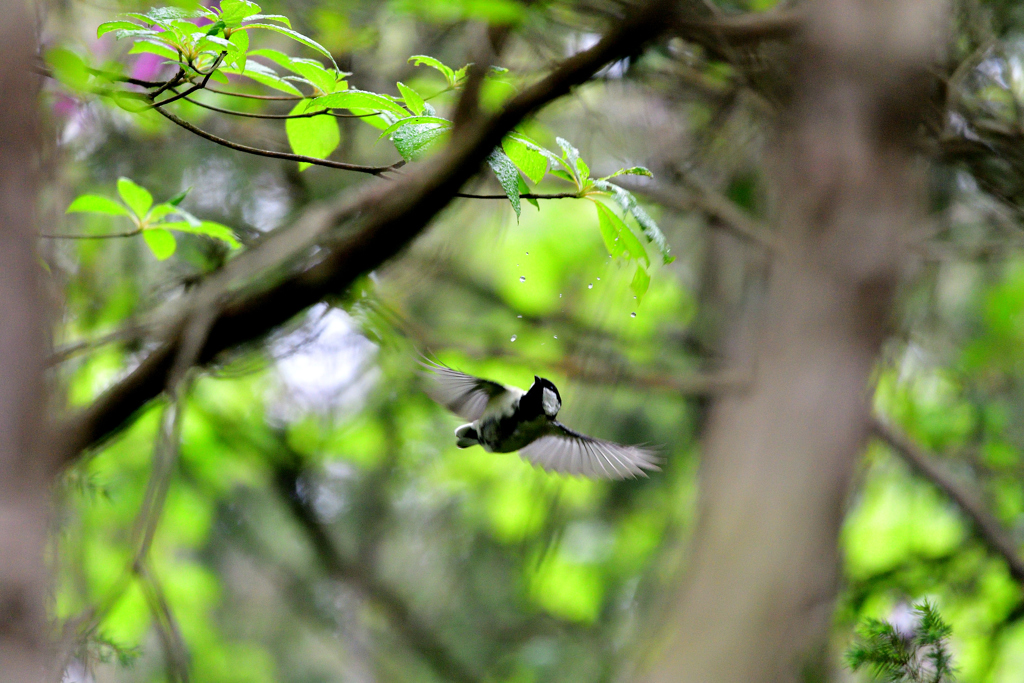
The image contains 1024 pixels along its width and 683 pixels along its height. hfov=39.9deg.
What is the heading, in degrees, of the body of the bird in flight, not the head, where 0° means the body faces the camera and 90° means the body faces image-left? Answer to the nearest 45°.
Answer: approximately 315°
